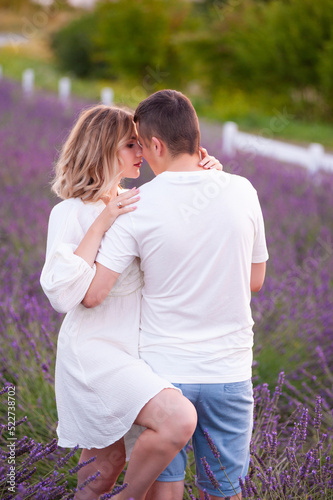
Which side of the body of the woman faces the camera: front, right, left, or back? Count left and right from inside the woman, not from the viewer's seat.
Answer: right

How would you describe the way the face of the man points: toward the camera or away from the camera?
away from the camera

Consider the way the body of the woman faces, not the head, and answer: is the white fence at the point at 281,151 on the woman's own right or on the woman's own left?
on the woman's own left
